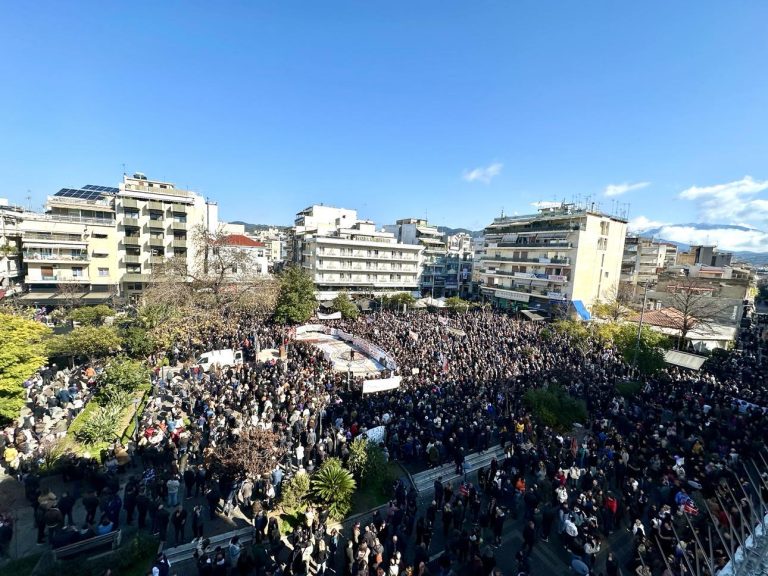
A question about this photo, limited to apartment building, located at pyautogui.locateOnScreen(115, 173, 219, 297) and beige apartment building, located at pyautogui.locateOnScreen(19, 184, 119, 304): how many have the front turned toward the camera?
2

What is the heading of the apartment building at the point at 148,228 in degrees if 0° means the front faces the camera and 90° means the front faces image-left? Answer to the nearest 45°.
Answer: approximately 0°

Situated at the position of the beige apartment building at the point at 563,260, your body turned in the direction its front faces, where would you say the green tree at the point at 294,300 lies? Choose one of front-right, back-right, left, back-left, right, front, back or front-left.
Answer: front

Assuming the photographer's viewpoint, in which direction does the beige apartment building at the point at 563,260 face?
facing the viewer and to the left of the viewer

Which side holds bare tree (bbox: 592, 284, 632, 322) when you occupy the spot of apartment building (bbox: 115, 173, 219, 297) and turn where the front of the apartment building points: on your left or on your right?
on your left

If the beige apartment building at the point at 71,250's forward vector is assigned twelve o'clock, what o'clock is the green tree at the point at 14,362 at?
The green tree is roughly at 12 o'clock from the beige apartment building.

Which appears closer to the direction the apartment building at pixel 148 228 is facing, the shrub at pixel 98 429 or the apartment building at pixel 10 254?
the shrub

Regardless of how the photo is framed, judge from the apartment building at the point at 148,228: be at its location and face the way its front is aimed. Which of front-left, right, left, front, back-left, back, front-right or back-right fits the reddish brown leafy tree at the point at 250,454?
front

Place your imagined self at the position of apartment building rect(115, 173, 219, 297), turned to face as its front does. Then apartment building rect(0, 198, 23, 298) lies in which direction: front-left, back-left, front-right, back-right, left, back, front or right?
right

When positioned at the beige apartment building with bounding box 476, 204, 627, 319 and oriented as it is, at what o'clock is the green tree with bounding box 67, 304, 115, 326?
The green tree is roughly at 12 o'clock from the beige apartment building.

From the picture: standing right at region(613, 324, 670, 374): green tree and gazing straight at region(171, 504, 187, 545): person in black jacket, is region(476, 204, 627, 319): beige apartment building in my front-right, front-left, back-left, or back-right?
back-right

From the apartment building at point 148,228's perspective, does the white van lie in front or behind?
in front

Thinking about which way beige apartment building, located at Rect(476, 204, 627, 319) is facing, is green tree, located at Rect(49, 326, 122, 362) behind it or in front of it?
in front

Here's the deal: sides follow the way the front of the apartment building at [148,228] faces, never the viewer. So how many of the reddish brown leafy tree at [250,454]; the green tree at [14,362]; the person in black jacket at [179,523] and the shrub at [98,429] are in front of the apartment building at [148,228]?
4
